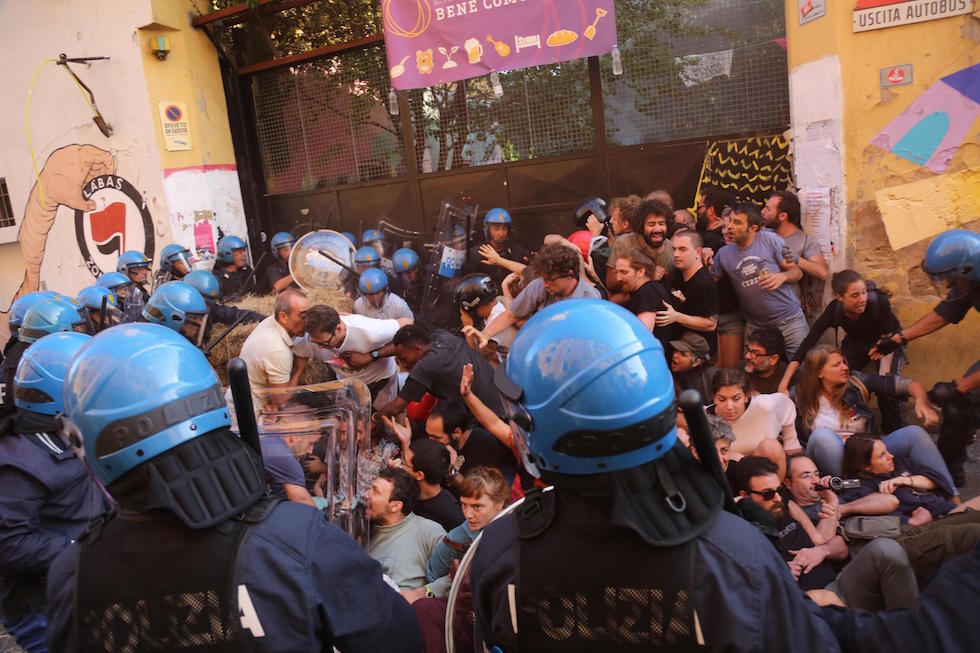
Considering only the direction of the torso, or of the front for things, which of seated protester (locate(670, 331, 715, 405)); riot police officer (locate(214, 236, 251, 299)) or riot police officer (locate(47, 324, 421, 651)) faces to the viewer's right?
riot police officer (locate(214, 236, 251, 299))

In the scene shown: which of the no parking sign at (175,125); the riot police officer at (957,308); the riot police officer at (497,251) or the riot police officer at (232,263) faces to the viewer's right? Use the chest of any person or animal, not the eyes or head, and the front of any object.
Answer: the riot police officer at (232,263)

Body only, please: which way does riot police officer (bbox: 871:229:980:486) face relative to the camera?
to the viewer's left

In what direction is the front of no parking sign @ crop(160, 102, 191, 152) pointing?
toward the camera

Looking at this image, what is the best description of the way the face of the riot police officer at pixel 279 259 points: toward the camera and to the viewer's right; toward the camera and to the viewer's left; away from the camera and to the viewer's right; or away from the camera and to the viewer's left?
toward the camera and to the viewer's right

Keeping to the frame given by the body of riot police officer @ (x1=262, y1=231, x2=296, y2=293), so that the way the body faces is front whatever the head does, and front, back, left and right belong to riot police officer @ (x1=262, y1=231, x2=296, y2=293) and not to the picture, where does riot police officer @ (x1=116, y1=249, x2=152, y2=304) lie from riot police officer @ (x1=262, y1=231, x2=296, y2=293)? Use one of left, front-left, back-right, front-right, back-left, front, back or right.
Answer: back-right

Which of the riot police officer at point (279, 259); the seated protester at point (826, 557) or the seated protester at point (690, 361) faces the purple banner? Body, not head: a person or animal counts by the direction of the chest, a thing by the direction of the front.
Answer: the riot police officer

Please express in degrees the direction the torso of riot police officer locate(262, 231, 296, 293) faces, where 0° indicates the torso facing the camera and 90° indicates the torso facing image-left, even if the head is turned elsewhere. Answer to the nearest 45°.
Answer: approximately 315°

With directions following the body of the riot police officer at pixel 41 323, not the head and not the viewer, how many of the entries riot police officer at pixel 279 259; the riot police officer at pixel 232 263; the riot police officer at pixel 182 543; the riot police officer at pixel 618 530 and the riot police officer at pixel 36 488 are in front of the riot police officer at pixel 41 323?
2

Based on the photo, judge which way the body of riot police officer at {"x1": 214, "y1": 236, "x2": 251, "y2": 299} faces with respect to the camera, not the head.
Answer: to the viewer's right

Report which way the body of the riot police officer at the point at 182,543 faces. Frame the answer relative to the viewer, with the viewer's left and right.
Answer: facing away from the viewer

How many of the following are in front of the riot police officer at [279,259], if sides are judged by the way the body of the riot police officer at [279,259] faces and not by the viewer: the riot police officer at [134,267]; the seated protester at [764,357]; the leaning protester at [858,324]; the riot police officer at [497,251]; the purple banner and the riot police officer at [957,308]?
5

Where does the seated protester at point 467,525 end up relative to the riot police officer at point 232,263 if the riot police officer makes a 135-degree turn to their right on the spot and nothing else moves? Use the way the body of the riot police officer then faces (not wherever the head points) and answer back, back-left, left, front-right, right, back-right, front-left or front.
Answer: front-left

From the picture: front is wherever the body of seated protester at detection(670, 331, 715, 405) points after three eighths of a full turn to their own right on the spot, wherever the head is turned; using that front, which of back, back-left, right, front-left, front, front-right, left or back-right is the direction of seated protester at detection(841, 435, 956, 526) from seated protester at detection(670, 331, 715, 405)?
back-right

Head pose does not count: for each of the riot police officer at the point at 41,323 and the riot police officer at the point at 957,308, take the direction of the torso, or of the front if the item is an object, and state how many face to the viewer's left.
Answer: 1

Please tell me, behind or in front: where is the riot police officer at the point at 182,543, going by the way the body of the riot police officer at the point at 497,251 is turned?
in front

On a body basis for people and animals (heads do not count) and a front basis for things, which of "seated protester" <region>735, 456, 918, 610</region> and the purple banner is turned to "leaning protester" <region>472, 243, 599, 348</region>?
the purple banner
